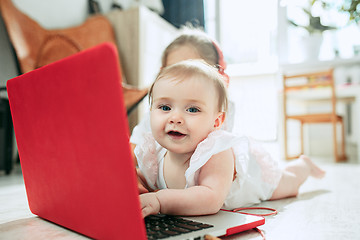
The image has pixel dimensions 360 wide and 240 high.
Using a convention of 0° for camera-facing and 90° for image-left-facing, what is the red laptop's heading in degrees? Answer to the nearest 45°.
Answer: approximately 225°
